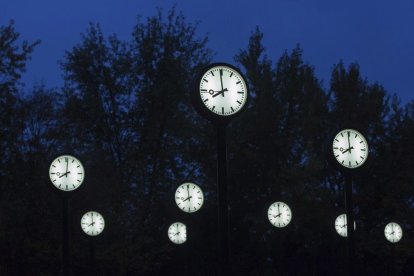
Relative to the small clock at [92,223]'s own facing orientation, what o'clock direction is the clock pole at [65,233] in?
The clock pole is roughly at 12 o'clock from the small clock.

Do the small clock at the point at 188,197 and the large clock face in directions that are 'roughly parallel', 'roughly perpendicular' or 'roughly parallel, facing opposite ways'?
roughly parallel

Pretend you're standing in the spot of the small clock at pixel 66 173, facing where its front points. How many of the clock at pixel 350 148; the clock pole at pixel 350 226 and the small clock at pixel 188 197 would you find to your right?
0

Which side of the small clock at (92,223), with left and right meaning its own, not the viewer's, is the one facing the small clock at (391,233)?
left

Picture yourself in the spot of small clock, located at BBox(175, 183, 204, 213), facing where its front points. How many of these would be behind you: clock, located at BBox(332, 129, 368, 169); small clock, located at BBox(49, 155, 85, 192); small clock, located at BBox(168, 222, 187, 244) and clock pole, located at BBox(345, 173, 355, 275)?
1

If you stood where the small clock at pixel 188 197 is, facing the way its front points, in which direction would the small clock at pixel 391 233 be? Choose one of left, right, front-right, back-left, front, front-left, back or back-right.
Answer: back-left

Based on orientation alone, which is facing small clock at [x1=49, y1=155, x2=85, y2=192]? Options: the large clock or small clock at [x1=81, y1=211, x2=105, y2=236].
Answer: small clock at [x1=81, y1=211, x2=105, y2=236]

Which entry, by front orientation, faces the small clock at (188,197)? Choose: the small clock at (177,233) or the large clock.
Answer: the small clock at (177,233)

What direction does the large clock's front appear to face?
toward the camera

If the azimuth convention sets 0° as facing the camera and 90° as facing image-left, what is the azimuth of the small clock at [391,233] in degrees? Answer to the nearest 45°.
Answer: approximately 0°

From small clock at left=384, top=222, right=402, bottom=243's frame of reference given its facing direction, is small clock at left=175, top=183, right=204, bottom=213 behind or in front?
in front

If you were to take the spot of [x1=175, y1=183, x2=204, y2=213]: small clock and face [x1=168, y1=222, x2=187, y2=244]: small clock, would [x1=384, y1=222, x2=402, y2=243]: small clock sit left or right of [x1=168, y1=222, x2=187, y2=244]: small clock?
right

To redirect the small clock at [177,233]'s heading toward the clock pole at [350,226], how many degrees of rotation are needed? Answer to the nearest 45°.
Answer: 0° — it already faces it

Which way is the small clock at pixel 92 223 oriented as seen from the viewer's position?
toward the camera

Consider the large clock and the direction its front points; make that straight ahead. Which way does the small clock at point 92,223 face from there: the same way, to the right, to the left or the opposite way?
the same way

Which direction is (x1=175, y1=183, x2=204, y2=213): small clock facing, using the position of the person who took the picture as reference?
facing the viewer

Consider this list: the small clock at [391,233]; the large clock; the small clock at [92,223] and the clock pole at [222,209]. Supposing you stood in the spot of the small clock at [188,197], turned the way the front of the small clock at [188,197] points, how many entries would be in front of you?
2

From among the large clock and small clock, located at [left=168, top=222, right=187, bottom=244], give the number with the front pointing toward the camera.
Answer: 2

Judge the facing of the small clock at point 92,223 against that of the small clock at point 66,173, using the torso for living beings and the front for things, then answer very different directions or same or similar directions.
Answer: same or similar directions
